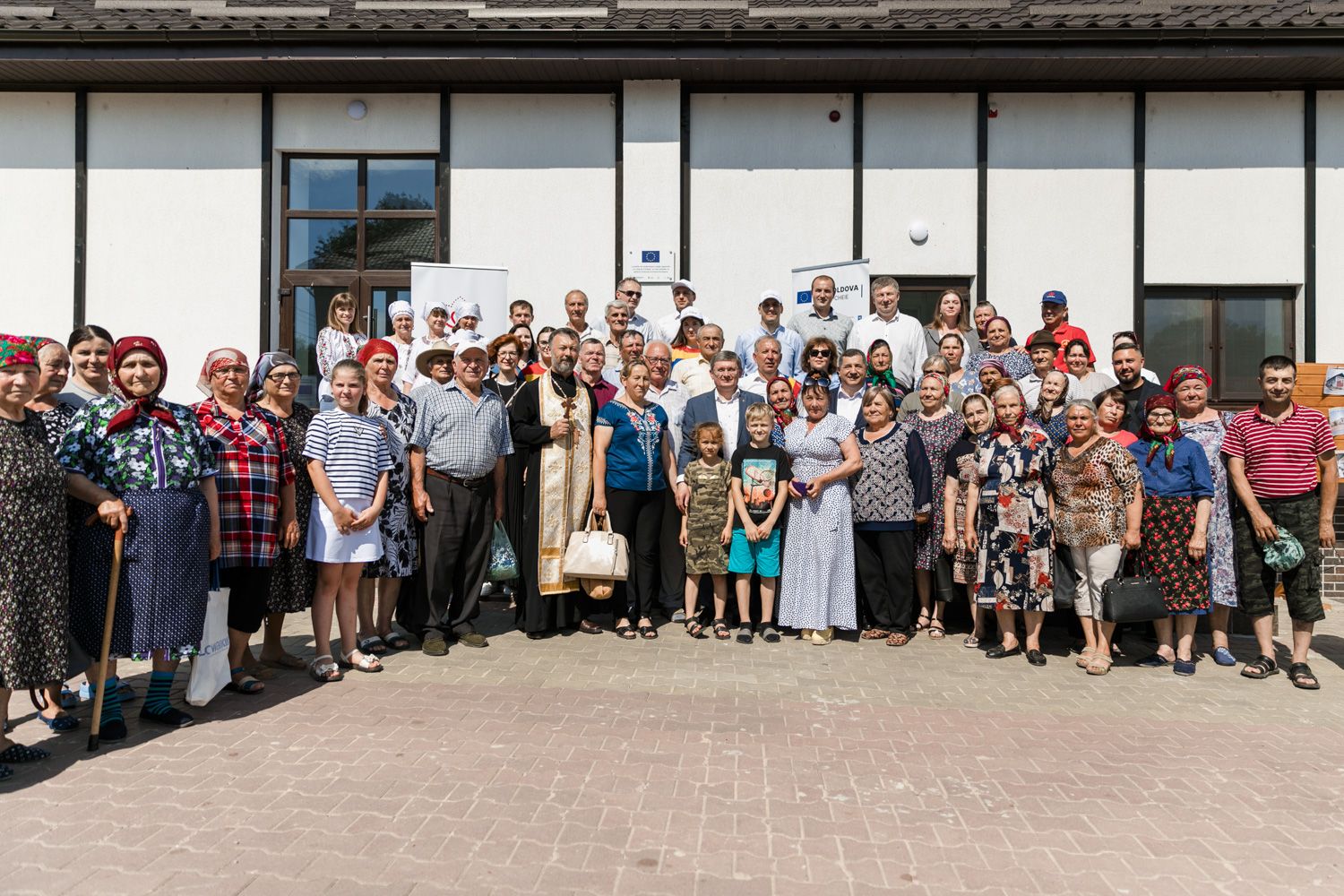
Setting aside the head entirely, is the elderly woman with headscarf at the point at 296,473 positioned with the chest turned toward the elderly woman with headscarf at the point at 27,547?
no

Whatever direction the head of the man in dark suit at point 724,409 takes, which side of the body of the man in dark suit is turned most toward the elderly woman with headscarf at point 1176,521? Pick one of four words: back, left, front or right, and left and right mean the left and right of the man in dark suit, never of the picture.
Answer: left

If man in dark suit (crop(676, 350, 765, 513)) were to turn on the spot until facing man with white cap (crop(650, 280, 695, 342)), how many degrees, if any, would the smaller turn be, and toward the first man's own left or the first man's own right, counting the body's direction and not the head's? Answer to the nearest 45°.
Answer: approximately 180°

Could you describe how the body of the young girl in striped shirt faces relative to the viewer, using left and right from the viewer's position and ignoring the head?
facing the viewer and to the right of the viewer

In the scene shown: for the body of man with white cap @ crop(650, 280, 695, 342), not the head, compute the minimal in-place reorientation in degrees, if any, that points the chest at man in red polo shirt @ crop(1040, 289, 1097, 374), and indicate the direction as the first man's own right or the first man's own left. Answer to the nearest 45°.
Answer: approximately 90° to the first man's own left

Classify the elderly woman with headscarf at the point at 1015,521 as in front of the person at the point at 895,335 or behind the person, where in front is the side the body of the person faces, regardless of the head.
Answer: in front

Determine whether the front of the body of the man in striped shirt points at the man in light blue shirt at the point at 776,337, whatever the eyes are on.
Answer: no

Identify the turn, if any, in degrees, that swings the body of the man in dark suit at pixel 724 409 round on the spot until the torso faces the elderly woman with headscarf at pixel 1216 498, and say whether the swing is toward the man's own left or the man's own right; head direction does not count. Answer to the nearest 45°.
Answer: approximately 90° to the man's own left

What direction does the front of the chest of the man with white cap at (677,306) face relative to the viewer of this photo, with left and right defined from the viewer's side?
facing the viewer

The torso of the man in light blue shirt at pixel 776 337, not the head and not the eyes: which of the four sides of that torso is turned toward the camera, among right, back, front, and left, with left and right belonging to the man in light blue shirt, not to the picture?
front

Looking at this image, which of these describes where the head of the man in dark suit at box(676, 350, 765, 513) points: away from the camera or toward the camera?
toward the camera

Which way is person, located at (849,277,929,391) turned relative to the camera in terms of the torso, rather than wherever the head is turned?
toward the camera

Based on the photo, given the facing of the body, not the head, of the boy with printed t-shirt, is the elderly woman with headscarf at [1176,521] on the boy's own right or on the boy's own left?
on the boy's own left

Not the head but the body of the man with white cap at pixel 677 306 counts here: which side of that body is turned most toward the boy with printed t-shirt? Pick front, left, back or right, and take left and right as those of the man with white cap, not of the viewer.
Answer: front

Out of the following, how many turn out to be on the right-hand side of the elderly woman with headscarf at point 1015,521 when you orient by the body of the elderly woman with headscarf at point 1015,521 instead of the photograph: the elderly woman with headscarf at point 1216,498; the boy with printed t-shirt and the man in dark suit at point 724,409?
2

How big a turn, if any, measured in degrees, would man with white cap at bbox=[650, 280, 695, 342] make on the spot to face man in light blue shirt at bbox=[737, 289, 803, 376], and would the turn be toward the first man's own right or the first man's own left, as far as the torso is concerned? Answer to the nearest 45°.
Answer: approximately 45° to the first man's own left
